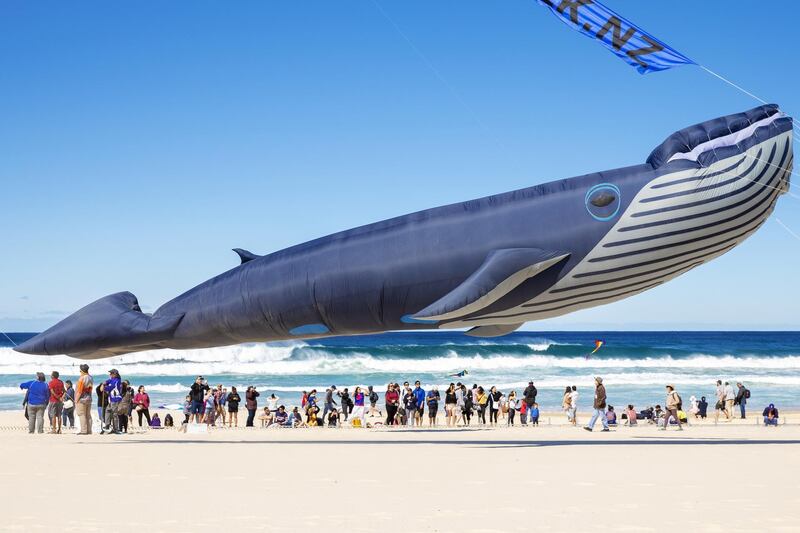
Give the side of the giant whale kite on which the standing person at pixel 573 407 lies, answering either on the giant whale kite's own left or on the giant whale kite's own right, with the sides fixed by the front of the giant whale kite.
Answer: on the giant whale kite's own left

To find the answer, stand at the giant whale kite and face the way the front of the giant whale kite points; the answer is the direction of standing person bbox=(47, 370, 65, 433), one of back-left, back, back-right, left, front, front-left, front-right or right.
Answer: back-left

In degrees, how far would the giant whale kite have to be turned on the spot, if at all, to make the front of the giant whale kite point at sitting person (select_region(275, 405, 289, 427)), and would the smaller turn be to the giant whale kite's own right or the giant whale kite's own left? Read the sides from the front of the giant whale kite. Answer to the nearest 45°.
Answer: approximately 90° to the giant whale kite's own left

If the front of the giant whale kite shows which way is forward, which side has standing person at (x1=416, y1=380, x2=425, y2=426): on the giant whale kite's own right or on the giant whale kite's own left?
on the giant whale kite's own left

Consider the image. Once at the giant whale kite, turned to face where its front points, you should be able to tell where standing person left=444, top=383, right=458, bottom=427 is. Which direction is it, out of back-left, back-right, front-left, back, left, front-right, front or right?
left

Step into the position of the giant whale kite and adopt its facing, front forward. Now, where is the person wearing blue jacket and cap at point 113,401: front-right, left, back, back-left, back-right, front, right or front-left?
back-left

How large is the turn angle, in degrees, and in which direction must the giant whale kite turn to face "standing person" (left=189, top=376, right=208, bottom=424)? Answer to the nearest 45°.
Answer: approximately 135° to its left

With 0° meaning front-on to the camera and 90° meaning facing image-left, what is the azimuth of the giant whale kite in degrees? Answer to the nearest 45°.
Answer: approximately 270°

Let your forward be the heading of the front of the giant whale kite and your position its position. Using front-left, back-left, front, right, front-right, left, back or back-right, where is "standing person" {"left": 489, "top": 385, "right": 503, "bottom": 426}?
left
